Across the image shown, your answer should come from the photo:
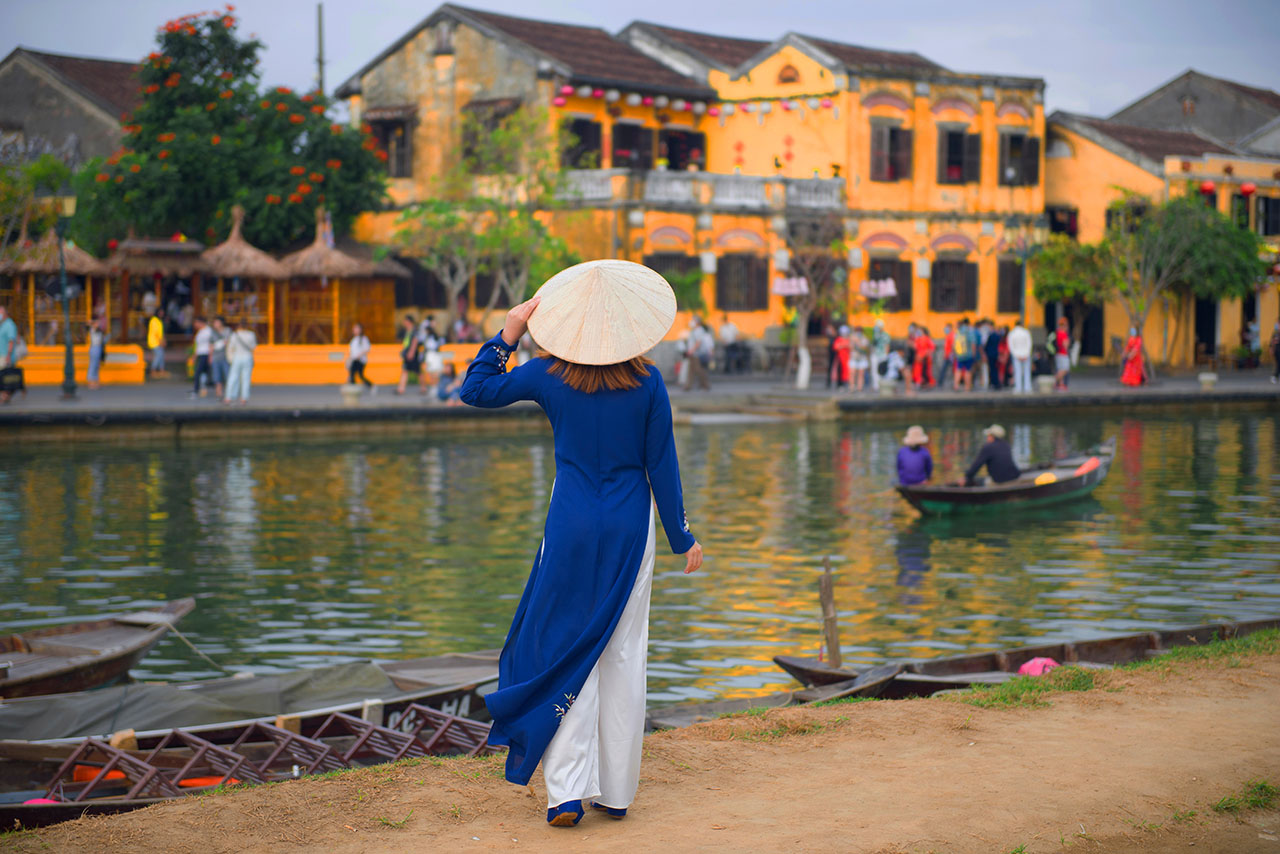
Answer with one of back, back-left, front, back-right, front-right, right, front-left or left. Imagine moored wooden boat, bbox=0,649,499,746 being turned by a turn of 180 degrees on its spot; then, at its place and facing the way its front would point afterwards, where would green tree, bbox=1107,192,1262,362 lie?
back-right

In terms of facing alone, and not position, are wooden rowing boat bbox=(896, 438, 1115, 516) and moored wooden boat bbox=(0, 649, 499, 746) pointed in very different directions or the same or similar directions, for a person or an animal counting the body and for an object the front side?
same or similar directions

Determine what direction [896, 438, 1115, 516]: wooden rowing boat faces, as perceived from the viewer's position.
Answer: facing to the right of the viewer

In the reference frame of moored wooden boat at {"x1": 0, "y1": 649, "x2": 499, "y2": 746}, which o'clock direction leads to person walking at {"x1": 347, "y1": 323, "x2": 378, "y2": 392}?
The person walking is roughly at 9 o'clock from the moored wooden boat.

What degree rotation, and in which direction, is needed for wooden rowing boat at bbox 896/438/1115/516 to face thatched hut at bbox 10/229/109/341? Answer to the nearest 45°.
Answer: approximately 135° to its left

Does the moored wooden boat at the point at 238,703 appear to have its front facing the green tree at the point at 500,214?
no

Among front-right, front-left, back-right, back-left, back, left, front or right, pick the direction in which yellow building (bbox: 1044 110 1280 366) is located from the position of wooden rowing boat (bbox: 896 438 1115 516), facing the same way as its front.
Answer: left

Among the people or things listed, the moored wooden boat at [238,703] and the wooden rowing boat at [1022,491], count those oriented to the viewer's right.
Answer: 2

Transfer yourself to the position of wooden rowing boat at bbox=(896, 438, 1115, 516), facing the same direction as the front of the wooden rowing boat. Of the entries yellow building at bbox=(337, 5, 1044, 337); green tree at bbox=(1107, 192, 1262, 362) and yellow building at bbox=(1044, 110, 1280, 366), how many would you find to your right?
0

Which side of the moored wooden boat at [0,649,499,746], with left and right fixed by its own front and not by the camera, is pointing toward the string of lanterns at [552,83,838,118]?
left

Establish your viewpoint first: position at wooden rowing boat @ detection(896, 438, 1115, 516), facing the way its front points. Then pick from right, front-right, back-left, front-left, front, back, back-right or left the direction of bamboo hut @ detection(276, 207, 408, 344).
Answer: back-left

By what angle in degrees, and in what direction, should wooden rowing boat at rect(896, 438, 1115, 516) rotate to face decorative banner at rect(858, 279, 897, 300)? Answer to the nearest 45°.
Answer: approximately 90° to its left

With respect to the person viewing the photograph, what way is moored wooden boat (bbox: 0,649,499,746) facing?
facing to the right of the viewer

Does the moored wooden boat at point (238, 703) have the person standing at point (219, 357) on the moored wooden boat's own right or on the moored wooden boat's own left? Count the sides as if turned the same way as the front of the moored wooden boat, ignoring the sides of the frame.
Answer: on the moored wooden boat's own left

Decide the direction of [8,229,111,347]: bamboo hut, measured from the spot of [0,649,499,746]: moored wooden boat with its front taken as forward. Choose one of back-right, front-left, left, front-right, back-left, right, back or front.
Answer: left

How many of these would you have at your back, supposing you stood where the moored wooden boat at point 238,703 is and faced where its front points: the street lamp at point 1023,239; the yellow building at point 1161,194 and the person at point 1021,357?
0

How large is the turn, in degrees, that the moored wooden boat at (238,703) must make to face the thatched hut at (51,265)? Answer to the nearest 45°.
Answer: approximately 90° to its left

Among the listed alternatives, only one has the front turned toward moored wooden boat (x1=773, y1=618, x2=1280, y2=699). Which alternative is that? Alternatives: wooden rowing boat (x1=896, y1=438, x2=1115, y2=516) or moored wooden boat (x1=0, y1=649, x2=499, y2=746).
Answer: moored wooden boat (x1=0, y1=649, x2=499, y2=746)

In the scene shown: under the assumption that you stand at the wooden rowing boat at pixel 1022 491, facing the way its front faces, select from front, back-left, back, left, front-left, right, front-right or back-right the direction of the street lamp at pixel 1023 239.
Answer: left

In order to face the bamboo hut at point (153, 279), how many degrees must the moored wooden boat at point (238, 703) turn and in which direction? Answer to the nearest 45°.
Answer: approximately 90° to its left

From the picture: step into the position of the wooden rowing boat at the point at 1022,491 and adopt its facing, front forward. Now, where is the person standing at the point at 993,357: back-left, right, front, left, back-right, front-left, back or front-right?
left

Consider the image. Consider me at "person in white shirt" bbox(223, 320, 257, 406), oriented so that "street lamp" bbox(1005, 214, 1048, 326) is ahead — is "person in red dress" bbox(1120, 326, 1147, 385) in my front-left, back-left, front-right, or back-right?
front-right

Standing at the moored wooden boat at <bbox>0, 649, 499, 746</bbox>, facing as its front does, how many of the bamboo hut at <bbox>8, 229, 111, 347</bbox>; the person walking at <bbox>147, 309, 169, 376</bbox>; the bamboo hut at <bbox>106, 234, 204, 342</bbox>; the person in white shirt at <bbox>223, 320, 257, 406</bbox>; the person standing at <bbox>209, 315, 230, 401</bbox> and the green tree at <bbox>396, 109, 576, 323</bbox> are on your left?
6
